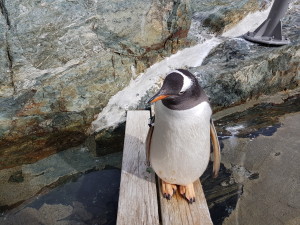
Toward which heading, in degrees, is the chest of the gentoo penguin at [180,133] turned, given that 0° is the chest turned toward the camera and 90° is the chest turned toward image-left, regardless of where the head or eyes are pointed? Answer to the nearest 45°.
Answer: approximately 0°

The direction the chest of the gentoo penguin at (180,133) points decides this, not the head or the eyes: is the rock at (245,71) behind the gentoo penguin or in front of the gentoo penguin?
behind

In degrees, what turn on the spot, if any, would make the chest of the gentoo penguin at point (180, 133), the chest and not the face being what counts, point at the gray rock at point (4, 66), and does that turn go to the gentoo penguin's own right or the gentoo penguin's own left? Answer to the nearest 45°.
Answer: approximately 135° to the gentoo penguin's own right

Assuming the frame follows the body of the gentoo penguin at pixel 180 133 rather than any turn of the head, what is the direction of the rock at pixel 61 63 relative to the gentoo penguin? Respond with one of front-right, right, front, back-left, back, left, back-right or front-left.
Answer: back-right

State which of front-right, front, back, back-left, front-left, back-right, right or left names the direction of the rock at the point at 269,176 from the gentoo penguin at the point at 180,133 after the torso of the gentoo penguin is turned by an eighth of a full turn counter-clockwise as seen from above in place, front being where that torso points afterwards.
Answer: left
